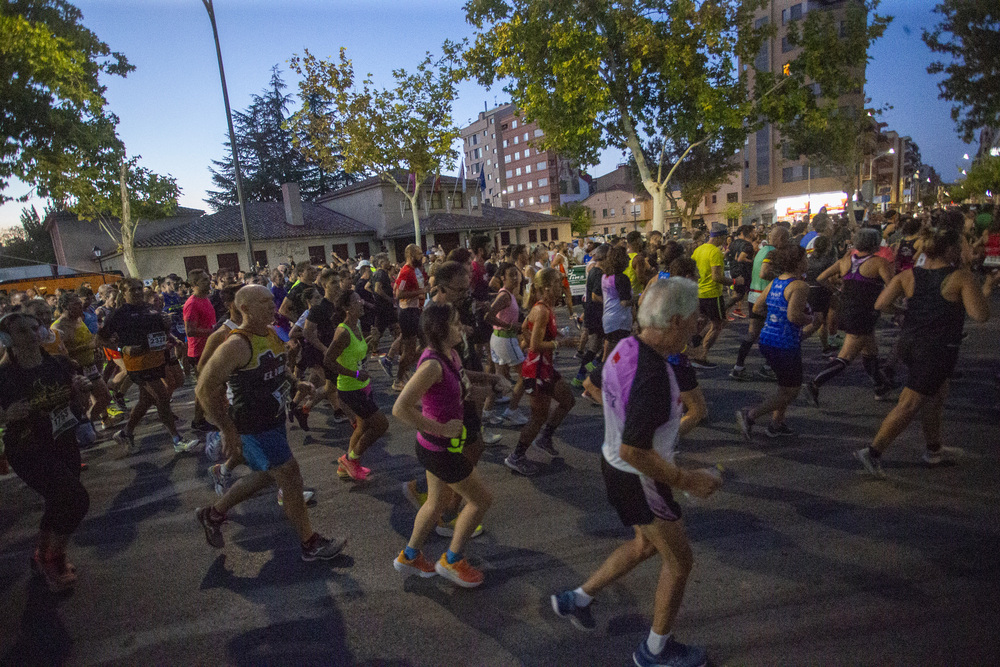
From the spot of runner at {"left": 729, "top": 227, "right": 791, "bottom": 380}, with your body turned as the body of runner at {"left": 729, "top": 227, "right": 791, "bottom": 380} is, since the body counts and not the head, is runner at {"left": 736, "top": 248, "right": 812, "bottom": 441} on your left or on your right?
on your right

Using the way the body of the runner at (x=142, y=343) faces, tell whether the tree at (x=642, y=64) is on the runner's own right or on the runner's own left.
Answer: on the runner's own left
